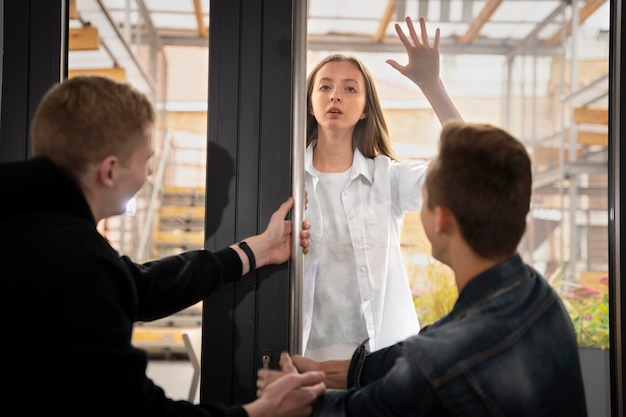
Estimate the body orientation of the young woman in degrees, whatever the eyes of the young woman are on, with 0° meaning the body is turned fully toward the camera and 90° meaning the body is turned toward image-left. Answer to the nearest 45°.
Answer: approximately 0°

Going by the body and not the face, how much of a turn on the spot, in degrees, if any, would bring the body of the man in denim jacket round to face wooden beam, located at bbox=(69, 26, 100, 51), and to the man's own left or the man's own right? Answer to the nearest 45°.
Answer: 0° — they already face it

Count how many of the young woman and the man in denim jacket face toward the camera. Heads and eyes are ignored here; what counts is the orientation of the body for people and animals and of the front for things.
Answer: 1

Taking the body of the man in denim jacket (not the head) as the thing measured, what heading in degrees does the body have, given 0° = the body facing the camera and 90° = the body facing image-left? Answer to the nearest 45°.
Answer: approximately 135°

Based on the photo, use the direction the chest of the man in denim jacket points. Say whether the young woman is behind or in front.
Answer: in front

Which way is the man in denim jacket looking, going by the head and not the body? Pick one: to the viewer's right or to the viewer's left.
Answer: to the viewer's left
